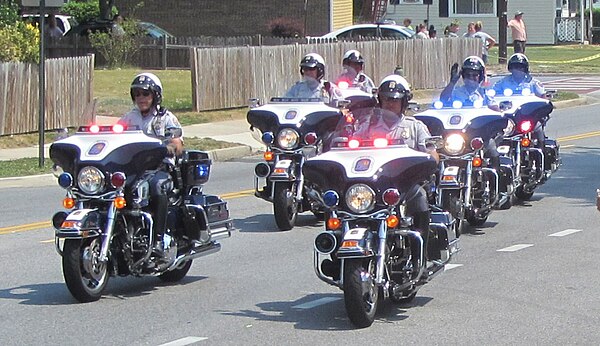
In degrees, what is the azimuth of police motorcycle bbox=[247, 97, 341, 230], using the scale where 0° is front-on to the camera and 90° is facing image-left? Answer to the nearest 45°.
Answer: approximately 0°

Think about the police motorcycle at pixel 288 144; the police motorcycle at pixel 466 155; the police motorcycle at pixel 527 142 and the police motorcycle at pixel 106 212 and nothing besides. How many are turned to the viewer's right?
0

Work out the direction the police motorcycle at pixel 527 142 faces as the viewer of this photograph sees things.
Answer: facing the viewer and to the left of the viewer

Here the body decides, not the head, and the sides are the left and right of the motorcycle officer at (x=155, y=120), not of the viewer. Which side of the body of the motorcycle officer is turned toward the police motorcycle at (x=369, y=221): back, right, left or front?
left

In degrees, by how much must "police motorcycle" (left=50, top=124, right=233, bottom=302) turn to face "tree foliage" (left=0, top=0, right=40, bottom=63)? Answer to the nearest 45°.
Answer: approximately 135° to its right

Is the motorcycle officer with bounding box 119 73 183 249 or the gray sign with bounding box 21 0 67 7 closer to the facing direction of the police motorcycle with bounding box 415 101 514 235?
the motorcycle officer

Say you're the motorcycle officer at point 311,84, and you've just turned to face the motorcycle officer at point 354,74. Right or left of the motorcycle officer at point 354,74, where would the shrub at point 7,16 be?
left

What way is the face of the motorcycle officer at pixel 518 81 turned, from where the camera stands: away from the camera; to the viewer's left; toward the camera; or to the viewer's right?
toward the camera

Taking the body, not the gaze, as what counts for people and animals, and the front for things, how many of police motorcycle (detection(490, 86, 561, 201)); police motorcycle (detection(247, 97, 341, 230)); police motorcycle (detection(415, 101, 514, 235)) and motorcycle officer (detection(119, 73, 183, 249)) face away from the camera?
0

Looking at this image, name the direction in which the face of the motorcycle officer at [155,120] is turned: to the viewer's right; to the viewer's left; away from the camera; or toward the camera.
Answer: toward the camera

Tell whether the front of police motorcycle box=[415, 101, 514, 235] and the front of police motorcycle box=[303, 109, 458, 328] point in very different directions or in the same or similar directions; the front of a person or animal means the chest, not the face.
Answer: same or similar directions

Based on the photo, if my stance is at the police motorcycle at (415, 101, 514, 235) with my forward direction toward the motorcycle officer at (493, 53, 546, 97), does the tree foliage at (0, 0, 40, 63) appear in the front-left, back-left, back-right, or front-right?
front-left

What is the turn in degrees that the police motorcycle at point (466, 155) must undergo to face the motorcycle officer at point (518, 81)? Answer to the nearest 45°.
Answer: approximately 135° to its right

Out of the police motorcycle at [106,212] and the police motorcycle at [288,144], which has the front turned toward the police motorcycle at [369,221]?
the police motorcycle at [288,144]

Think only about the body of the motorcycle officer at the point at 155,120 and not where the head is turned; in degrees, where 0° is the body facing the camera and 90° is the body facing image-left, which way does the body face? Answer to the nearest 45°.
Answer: approximately 45°

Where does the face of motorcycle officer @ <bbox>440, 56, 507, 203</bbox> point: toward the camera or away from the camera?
toward the camera
